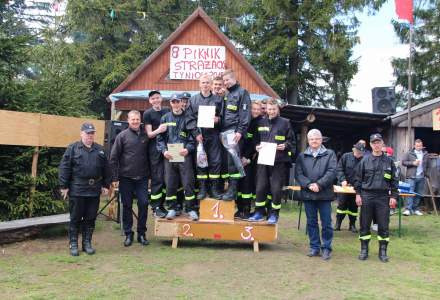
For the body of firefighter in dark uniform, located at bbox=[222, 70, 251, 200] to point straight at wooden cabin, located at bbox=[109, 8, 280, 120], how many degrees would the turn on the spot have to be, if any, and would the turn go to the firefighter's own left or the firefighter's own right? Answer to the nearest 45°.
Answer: approximately 135° to the firefighter's own right

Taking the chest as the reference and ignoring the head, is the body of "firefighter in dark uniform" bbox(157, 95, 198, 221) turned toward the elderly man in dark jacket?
no

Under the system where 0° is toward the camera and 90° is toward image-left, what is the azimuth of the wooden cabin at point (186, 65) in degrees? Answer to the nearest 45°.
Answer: approximately 0°

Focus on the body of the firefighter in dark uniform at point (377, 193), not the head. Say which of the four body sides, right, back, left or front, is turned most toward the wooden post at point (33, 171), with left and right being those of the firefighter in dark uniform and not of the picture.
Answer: right

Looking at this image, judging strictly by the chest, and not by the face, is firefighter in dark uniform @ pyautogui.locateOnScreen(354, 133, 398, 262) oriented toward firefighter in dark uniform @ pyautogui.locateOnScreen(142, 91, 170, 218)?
no

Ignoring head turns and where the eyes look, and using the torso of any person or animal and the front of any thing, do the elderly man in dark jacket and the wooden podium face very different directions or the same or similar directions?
same or similar directions

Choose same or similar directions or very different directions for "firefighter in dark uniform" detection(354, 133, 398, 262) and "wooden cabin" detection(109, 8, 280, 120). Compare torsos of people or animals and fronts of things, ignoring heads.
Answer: same or similar directions

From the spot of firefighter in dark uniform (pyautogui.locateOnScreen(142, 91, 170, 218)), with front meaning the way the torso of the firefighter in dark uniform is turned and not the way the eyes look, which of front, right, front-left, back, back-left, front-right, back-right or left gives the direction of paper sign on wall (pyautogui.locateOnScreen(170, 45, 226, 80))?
back-left

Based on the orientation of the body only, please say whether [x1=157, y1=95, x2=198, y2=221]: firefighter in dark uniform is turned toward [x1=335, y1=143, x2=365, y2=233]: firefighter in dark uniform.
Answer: no

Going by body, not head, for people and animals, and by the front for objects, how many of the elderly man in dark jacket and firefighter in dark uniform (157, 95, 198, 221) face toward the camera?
2

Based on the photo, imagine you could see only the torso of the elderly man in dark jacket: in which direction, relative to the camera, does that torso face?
toward the camera

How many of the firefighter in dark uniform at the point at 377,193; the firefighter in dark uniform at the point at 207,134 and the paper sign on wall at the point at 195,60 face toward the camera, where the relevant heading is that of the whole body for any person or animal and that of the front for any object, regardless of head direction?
3

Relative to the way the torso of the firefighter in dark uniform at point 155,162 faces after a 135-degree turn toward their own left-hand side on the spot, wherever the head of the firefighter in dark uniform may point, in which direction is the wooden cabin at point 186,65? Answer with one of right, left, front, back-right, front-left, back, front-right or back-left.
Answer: front

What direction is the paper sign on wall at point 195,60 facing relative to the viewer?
toward the camera

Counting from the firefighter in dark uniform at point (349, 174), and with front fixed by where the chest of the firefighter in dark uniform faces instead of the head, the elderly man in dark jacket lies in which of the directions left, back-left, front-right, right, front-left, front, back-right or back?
front-right
